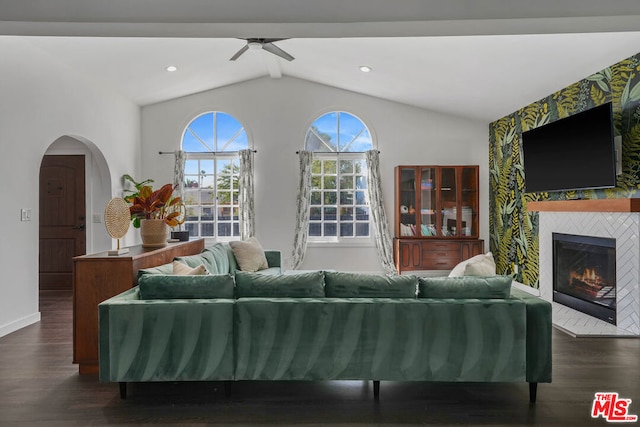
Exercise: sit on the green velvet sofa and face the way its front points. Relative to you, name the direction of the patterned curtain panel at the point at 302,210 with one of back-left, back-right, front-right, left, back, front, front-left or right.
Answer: front

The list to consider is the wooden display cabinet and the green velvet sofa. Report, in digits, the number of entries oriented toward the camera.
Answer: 1

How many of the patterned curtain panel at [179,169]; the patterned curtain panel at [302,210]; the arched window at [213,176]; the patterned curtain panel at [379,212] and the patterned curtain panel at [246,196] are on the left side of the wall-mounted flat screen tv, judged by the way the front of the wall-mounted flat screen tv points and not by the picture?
0

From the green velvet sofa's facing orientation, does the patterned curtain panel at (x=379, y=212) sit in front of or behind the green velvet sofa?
in front

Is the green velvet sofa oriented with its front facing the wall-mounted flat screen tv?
no

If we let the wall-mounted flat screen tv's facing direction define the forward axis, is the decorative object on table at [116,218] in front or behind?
in front

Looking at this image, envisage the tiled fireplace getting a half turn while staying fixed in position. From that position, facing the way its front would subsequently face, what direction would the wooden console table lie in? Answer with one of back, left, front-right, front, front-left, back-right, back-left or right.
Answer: back

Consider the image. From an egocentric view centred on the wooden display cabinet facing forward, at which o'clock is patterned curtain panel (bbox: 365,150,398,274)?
The patterned curtain panel is roughly at 3 o'clock from the wooden display cabinet.

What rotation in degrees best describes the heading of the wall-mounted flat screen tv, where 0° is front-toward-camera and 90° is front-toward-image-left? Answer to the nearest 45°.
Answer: approximately 45°

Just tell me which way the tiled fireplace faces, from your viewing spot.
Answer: facing the viewer and to the left of the viewer

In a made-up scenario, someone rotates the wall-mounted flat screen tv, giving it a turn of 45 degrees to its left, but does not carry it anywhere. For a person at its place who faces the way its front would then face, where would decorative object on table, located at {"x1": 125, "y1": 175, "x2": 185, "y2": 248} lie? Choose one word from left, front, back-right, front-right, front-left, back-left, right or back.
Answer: front-right

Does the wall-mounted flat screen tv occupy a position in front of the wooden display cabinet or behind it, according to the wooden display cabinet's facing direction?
in front

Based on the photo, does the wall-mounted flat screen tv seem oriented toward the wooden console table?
yes

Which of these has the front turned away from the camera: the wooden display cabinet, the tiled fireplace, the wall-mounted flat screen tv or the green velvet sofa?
the green velvet sofa

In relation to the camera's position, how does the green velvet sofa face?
facing away from the viewer

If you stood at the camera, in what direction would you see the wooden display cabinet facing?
facing the viewer
